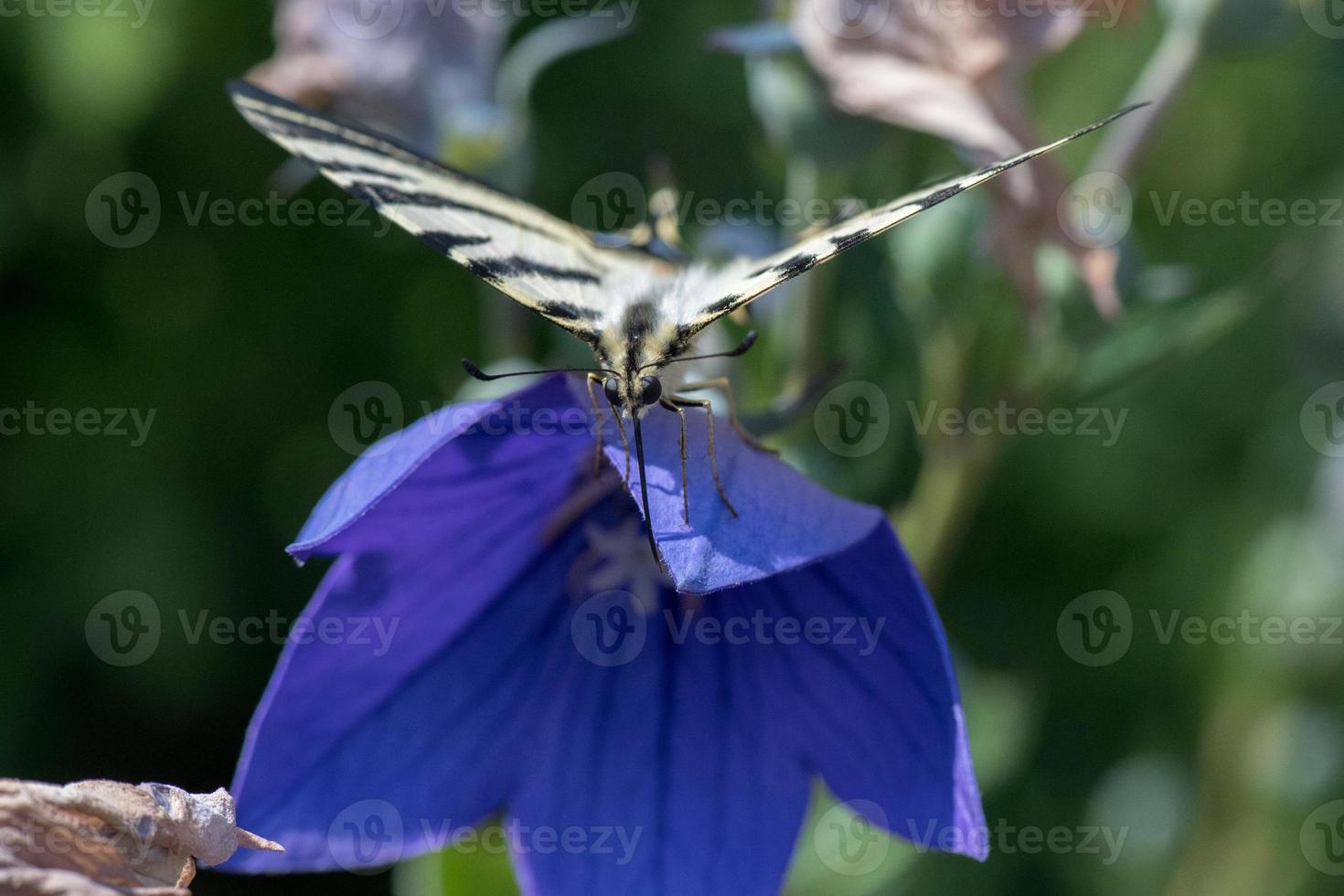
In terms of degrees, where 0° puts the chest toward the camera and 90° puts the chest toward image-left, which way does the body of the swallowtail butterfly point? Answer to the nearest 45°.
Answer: approximately 0°
